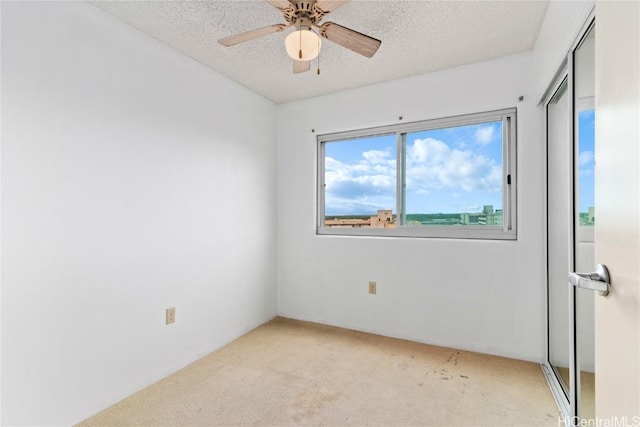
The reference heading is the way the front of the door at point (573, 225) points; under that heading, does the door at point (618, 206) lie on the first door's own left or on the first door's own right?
on the first door's own left

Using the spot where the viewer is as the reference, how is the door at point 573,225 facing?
facing to the left of the viewer

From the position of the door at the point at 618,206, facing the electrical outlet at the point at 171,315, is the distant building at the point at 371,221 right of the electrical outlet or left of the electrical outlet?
right

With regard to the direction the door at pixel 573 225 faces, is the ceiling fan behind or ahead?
ahead

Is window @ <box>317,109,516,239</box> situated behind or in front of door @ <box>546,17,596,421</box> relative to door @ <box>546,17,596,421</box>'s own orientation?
in front

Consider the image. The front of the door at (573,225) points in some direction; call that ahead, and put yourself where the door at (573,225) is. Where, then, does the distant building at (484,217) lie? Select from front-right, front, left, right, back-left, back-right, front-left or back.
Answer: front-right

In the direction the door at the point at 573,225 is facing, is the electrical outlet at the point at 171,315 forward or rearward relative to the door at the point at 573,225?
forward

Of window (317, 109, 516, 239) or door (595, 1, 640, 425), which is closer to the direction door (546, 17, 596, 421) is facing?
the window
